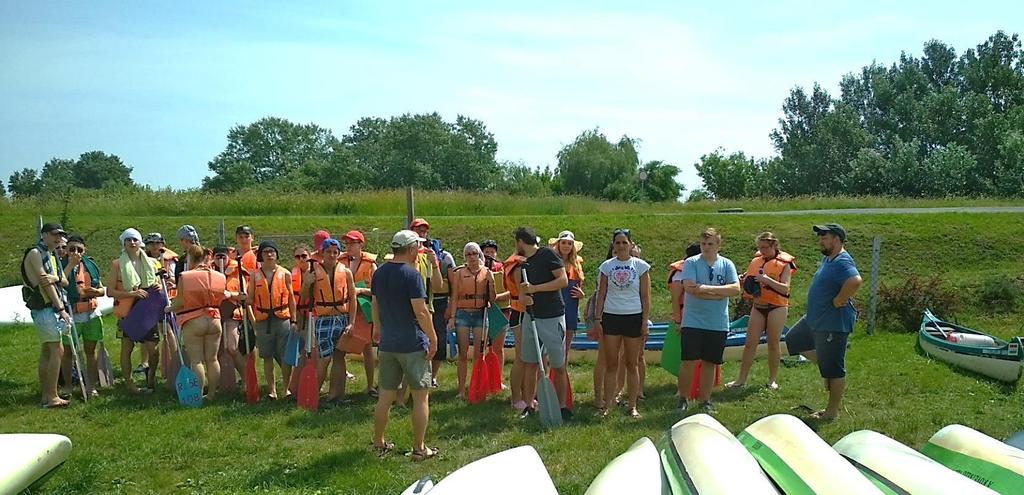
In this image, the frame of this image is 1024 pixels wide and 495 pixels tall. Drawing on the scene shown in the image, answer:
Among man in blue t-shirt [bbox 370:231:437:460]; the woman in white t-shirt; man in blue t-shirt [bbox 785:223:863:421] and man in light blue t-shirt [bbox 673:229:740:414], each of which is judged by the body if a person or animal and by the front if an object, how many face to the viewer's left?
1

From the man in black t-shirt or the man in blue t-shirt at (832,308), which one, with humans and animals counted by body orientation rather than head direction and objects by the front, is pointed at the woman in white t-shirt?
the man in blue t-shirt

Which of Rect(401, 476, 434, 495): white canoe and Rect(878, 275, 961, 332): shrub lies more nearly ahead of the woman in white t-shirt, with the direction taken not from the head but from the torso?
the white canoe

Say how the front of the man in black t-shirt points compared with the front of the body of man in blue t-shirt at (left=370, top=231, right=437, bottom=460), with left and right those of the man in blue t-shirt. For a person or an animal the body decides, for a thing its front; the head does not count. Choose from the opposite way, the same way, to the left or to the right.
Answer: the opposite way

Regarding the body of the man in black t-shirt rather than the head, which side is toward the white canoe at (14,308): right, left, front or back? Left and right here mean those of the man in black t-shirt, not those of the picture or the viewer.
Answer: right

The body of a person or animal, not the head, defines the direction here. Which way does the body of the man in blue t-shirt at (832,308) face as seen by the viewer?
to the viewer's left

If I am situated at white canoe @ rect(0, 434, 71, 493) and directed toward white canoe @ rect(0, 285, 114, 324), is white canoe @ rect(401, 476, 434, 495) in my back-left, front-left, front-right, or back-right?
back-right

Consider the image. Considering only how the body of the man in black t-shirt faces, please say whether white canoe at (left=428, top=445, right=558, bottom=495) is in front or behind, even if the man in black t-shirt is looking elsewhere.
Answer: in front

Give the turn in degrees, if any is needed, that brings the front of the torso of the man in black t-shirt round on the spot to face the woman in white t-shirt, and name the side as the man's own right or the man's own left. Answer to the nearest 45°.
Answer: approximately 135° to the man's own left

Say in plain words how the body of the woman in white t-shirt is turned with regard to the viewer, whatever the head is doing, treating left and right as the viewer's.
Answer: facing the viewer

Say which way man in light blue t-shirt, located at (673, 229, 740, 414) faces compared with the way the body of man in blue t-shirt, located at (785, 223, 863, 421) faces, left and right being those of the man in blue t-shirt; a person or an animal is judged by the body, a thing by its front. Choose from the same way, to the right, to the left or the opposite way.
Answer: to the left

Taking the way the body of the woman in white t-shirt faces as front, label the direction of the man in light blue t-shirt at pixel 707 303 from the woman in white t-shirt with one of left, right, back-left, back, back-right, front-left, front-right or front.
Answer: left

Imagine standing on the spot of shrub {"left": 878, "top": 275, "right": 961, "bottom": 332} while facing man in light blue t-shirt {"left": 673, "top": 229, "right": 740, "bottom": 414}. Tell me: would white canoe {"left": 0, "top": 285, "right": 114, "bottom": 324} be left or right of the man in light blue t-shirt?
right

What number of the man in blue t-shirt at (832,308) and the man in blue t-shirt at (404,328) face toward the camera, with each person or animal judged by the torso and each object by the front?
0

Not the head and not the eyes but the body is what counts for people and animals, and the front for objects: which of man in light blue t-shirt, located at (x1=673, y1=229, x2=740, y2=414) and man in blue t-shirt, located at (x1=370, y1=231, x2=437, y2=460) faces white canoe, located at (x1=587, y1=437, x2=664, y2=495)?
the man in light blue t-shirt
